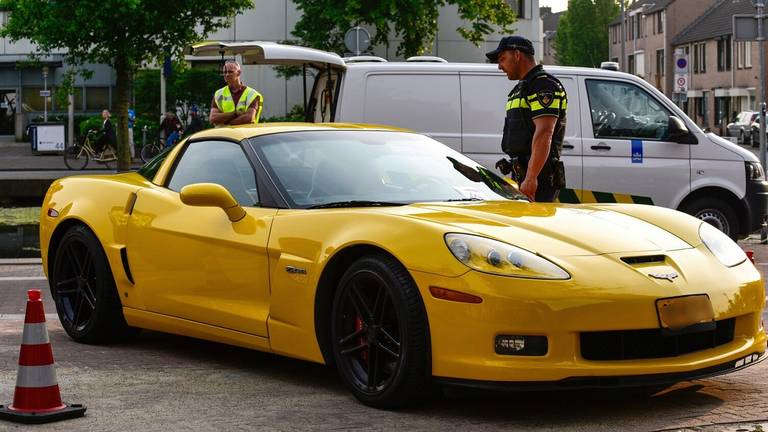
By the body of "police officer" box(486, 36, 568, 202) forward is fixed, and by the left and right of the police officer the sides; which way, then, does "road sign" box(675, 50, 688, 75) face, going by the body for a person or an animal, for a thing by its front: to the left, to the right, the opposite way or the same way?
to the left

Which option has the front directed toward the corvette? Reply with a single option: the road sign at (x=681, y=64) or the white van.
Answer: the road sign

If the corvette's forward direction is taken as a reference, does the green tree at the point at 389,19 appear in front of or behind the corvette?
behind

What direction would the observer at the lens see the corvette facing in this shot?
facing the viewer and to the right of the viewer

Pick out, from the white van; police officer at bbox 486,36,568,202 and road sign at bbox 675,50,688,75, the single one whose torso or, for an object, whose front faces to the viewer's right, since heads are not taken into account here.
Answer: the white van

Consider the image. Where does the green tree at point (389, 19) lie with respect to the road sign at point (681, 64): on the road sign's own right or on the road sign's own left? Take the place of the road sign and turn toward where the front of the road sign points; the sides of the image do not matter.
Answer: on the road sign's own right

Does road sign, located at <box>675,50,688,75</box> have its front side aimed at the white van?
yes

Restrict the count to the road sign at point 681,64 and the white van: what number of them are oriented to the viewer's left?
0

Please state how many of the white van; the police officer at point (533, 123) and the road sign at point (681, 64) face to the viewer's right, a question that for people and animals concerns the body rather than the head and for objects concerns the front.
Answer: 1

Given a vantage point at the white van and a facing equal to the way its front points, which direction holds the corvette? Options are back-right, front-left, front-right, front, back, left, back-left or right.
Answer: right

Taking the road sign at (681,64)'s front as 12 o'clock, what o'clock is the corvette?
The corvette is roughly at 12 o'clock from the road sign.

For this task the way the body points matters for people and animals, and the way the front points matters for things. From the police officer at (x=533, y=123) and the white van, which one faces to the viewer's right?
the white van

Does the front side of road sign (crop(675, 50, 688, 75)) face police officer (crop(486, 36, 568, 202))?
yes

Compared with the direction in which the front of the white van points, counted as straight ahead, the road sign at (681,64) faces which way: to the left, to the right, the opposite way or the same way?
to the right

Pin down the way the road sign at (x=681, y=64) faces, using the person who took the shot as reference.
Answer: facing the viewer

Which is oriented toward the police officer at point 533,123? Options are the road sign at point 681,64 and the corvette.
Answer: the road sign

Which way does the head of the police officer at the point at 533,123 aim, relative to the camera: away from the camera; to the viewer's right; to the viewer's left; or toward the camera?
to the viewer's left

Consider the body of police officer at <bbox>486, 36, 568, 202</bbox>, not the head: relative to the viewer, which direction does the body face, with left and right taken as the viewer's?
facing to the left of the viewer

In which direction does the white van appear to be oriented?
to the viewer's right

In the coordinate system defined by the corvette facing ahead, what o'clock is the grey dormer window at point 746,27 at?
The grey dormer window is roughly at 8 o'clock from the corvette.
